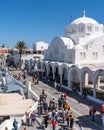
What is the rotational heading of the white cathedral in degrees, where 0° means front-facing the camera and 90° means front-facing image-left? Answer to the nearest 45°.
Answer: approximately 45°
